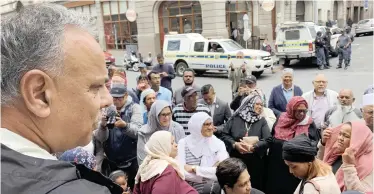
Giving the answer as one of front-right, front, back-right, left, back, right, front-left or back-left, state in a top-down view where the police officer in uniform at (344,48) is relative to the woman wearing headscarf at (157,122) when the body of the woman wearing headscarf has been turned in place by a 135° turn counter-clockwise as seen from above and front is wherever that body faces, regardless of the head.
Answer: front-right

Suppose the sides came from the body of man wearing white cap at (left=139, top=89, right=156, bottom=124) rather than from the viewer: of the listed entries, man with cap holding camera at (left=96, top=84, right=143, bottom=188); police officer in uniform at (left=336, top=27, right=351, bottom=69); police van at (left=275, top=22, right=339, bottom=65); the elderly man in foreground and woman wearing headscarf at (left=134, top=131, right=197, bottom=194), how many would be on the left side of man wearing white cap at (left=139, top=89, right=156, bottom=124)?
2

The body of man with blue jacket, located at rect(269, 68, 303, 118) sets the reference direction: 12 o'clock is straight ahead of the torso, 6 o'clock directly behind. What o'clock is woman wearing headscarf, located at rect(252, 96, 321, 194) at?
The woman wearing headscarf is roughly at 12 o'clock from the man with blue jacket.

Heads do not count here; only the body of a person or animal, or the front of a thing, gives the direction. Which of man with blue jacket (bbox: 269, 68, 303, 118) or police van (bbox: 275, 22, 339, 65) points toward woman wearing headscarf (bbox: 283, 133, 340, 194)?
the man with blue jacket

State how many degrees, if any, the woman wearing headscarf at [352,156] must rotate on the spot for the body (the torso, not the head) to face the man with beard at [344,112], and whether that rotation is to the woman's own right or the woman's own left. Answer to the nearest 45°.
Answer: approximately 135° to the woman's own right

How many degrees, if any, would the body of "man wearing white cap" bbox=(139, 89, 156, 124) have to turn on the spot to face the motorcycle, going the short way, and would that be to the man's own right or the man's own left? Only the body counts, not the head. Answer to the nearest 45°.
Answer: approximately 135° to the man's own left

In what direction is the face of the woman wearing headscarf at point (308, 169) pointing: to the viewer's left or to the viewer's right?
to the viewer's left
